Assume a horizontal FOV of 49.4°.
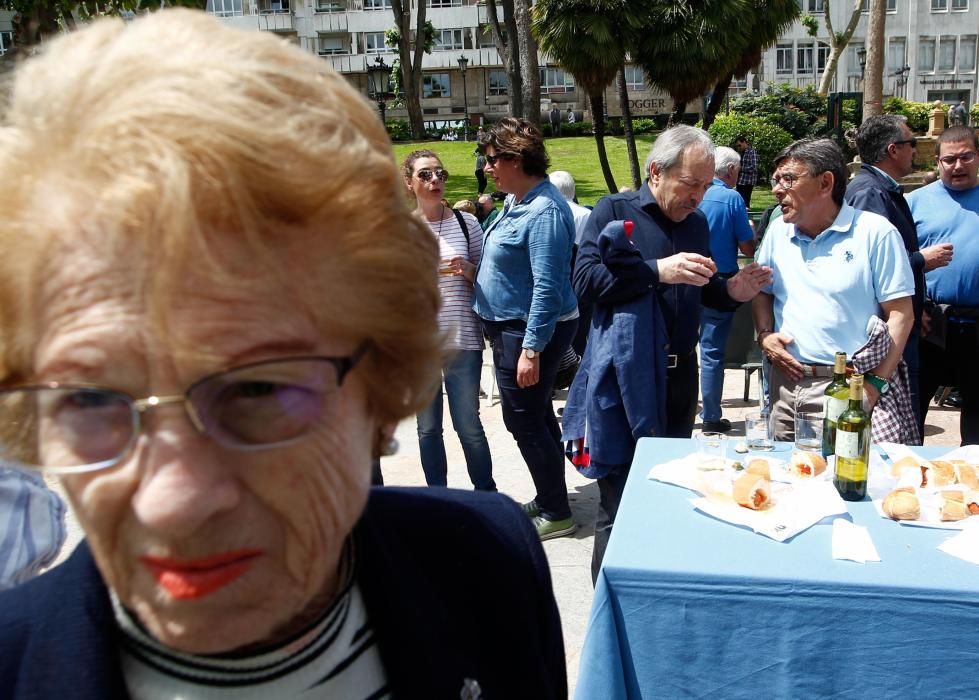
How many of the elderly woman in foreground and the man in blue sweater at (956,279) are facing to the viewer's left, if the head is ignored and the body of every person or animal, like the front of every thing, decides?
0

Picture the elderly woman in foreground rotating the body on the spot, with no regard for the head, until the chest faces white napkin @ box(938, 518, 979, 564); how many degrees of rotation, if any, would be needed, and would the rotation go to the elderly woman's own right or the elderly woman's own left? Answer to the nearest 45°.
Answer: approximately 135° to the elderly woman's own left

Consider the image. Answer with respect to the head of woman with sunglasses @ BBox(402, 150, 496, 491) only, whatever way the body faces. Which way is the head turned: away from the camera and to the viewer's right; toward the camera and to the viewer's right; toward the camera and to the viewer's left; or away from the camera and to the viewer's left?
toward the camera and to the viewer's right

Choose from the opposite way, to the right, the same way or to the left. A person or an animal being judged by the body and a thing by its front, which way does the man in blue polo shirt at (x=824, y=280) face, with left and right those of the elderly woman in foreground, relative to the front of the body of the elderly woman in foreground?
to the right

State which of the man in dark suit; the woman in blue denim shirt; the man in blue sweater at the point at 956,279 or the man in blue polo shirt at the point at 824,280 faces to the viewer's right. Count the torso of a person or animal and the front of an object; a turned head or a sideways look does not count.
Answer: the man in dark suit

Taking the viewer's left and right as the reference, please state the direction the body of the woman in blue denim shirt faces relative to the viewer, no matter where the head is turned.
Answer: facing to the left of the viewer

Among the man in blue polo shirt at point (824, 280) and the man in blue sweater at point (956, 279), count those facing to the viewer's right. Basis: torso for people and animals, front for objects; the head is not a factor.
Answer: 0

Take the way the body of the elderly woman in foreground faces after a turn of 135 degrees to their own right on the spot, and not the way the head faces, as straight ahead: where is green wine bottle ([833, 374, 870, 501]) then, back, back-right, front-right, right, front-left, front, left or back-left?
right
